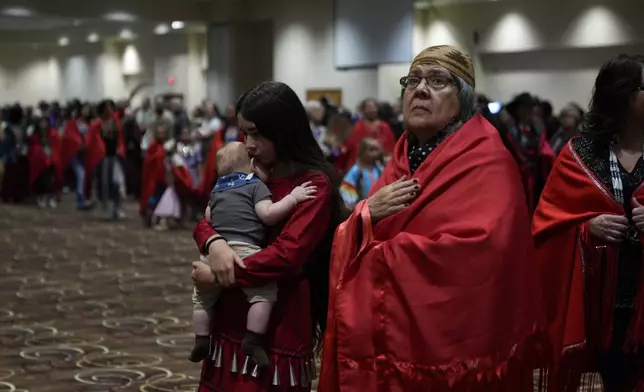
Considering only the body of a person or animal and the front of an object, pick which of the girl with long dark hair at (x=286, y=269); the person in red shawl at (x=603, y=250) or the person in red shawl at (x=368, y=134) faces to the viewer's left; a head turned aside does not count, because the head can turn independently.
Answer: the girl with long dark hair

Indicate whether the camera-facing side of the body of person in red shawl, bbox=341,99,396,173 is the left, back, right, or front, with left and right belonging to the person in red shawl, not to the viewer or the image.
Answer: front

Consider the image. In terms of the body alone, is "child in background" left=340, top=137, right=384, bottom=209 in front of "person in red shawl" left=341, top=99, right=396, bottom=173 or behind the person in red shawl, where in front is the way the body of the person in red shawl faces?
in front

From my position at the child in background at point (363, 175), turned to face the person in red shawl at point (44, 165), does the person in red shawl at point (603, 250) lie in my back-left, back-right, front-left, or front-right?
back-left

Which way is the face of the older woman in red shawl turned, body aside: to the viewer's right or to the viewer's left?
to the viewer's left

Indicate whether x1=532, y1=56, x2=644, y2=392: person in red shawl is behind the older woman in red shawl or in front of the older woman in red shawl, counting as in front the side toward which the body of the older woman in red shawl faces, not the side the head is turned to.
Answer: behind

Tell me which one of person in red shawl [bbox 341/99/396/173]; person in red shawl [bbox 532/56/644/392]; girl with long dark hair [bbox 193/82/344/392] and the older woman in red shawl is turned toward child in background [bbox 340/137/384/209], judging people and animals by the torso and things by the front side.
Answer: person in red shawl [bbox 341/99/396/173]

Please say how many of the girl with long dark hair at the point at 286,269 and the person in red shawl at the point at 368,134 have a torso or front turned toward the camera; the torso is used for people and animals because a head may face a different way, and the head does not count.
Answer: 1

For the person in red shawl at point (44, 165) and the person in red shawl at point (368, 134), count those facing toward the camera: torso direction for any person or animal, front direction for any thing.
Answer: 2

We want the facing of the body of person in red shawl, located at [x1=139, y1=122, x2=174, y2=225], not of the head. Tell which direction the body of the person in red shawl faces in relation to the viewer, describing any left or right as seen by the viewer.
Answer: facing the viewer and to the right of the viewer
